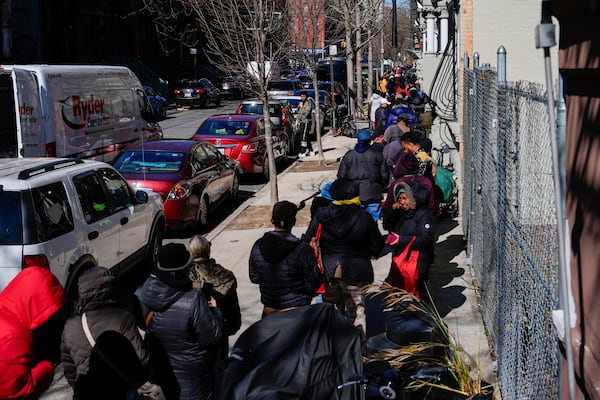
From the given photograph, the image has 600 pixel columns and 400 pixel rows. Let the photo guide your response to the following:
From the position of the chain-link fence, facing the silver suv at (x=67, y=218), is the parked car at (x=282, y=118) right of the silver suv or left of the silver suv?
right

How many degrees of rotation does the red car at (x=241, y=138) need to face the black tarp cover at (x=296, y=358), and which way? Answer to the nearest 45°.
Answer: approximately 135° to its right

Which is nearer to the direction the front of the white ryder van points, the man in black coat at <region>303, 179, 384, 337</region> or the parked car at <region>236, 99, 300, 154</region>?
the parked car

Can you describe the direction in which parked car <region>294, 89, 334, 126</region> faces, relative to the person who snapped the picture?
facing away from the viewer and to the right of the viewer

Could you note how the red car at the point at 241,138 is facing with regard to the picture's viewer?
facing away from the viewer and to the right of the viewer

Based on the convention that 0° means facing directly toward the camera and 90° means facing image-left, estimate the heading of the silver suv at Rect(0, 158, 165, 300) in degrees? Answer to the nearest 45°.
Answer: approximately 225°

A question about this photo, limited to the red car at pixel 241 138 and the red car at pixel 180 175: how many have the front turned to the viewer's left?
0

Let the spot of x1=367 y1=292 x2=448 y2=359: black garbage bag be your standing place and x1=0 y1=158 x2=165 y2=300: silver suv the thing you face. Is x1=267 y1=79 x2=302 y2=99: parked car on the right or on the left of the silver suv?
right

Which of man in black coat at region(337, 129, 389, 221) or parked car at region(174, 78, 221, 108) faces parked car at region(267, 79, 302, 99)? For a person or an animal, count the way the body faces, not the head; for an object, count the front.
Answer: the man in black coat

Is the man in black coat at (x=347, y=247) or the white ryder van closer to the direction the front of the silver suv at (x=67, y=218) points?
the white ryder van

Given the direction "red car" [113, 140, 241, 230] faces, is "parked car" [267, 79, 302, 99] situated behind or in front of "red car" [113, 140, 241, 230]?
in front

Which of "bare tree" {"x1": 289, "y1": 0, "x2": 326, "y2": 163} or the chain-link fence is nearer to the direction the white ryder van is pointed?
the bare tree

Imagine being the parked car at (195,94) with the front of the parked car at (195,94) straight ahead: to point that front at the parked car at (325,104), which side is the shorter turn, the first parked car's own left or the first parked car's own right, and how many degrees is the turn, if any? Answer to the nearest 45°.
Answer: approximately 135° to the first parked car's own right

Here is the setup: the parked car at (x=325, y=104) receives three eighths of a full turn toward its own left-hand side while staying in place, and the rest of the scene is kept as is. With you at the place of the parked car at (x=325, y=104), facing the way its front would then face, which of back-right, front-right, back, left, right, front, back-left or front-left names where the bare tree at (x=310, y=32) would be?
left

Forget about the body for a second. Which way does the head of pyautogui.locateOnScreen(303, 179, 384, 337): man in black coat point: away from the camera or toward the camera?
away from the camera

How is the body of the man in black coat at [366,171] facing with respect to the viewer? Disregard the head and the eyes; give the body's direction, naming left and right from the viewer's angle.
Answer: facing away from the viewer

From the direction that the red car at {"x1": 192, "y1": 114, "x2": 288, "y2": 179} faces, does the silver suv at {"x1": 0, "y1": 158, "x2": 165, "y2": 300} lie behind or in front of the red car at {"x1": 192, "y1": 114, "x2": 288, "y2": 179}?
behind

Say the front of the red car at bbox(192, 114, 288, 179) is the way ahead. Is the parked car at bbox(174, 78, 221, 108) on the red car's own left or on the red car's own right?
on the red car's own left
